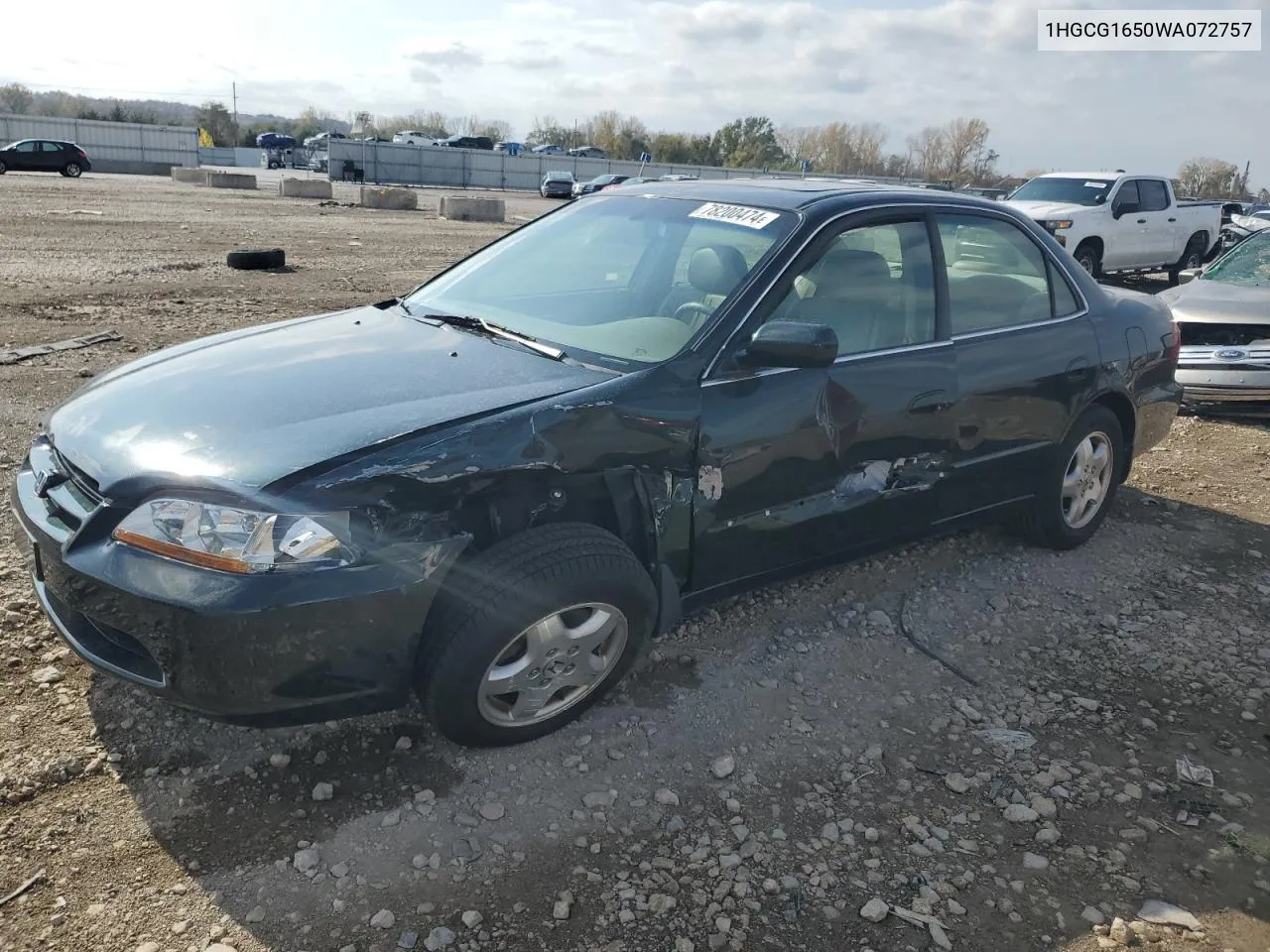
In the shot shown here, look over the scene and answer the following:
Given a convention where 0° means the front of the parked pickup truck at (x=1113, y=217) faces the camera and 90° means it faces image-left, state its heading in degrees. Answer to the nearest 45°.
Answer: approximately 45°

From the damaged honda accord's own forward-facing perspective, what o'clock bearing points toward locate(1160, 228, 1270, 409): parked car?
The parked car is roughly at 6 o'clock from the damaged honda accord.

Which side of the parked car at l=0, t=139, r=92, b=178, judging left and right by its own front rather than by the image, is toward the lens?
left

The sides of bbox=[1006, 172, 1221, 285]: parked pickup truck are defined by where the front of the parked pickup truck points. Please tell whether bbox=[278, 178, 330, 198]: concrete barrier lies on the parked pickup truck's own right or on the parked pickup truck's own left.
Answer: on the parked pickup truck's own right

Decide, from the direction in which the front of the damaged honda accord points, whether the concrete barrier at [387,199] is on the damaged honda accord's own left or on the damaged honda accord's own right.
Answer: on the damaged honda accord's own right

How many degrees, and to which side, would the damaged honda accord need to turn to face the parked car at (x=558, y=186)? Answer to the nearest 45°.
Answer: approximately 135° to its right

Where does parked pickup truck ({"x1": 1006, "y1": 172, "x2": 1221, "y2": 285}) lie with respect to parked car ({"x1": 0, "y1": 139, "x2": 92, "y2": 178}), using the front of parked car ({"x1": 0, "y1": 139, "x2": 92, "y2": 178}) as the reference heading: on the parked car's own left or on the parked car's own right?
on the parked car's own left

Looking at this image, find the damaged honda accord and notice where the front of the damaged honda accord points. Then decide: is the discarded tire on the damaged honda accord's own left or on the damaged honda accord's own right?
on the damaged honda accord's own right

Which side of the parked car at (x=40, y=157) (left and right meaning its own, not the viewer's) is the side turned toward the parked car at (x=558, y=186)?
back

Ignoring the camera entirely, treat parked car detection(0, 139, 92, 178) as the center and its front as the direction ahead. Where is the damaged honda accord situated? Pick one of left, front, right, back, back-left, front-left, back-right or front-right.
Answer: left

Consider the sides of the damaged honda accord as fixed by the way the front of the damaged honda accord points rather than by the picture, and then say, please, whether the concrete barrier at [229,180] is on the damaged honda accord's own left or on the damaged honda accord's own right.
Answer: on the damaged honda accord's own right

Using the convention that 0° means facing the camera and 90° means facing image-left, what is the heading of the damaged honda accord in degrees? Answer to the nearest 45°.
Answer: approximately 45°
